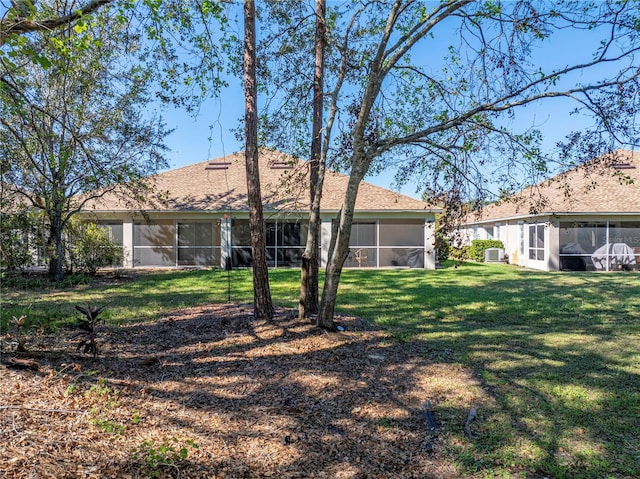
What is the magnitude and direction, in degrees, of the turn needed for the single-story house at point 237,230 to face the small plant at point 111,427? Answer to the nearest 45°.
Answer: approximately 180°

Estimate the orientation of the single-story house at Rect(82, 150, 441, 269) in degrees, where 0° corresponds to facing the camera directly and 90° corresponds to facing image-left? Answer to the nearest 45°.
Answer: approximately 180°

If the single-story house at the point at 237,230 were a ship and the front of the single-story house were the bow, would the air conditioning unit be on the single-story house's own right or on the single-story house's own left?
on the single-story house's own right

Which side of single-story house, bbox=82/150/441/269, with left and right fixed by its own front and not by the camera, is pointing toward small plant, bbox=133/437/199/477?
back

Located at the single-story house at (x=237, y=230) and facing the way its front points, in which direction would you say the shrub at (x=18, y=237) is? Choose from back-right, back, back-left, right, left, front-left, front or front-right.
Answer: back-left

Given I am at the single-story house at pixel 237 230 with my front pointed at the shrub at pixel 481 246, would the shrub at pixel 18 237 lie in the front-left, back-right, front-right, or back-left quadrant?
back-right

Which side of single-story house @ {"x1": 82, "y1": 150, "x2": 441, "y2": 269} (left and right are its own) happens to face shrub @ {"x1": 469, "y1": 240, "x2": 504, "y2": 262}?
right

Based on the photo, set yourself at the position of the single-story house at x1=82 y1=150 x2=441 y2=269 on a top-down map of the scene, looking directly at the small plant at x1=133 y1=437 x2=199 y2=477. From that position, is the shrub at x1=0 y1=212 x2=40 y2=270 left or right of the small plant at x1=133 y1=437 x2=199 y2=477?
right
